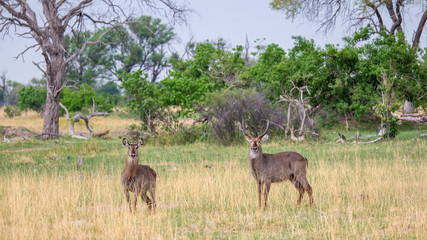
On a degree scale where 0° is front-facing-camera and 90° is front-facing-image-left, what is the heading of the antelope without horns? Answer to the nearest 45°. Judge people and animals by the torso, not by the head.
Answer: approximately 45°

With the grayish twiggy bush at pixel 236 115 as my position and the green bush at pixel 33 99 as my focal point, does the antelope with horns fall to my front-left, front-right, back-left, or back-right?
back-left

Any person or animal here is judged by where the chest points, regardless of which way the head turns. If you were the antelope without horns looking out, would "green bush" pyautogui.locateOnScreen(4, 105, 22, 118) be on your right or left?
on your right

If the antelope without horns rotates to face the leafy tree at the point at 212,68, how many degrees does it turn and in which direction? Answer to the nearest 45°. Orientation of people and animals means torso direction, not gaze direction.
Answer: approximately 135° to its right

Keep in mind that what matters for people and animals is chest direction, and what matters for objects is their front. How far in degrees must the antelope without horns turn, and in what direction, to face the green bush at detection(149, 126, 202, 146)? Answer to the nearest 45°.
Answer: approximately 135° to its right

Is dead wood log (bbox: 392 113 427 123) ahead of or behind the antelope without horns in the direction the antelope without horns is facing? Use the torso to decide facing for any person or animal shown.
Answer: behind
